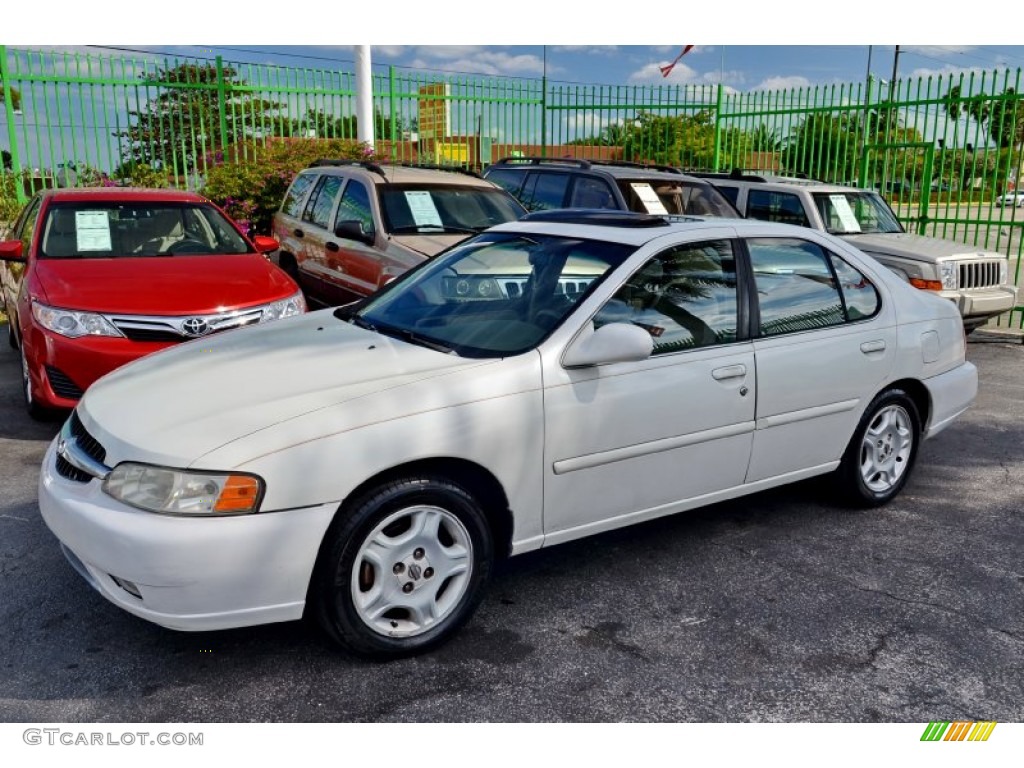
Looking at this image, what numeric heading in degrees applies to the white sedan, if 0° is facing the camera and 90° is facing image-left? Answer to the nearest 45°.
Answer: approximately 45°

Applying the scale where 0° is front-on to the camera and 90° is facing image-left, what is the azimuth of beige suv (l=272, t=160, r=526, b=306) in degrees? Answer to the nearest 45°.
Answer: approximately 315°

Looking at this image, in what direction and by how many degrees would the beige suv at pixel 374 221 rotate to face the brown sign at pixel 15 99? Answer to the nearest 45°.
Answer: approximately 180°

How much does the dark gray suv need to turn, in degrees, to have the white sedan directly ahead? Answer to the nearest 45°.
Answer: approximately 45° to its right

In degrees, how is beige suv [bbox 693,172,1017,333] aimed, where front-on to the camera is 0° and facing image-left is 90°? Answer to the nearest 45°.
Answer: approximately 315°

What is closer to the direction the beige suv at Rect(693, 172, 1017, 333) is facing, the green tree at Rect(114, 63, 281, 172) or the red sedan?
the red sedan

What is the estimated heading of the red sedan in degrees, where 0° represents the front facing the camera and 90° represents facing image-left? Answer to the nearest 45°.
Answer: approximately 315°

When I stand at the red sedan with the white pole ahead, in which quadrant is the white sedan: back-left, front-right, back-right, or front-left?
back-right

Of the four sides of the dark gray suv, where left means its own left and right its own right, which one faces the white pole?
back

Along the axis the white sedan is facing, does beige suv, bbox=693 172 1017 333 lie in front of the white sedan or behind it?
behind

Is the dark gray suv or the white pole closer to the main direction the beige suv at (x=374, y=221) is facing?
the dark gray suv

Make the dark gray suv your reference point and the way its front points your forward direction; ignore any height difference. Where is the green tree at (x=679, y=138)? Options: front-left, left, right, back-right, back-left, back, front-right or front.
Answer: back-left

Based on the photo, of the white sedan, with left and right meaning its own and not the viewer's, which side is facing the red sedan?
right
